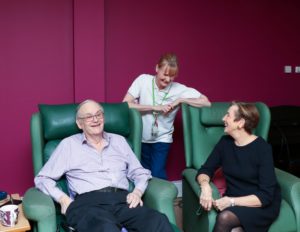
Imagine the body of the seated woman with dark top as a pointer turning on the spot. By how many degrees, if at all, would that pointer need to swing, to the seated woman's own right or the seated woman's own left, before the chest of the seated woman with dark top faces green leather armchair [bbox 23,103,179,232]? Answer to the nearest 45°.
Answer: approximately 45° to the seated woman's own right

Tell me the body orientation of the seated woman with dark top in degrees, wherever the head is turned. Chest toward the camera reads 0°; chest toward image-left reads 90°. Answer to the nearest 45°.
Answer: approximately 45°

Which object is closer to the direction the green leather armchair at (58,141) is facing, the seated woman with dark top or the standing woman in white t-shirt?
the seated woman with dark top

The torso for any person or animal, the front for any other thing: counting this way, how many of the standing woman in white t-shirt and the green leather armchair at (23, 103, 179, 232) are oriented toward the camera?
2

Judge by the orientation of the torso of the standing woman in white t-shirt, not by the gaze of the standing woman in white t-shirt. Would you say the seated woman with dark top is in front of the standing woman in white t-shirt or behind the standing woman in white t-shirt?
in front

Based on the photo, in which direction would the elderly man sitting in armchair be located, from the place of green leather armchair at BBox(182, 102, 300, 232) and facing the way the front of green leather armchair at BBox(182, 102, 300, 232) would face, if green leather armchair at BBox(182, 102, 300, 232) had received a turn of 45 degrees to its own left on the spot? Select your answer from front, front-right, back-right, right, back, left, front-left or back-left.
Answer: back-right

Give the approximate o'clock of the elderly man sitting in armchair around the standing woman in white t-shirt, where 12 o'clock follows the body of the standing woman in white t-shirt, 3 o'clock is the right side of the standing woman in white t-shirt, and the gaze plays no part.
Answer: The elderly man sitting in armchair is roughly at 1 o'clock from the standing woman in white t-shirt.

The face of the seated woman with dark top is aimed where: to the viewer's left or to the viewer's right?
to the viewer's left

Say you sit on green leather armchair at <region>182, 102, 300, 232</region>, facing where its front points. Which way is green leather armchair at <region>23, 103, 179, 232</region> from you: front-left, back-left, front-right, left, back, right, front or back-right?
right

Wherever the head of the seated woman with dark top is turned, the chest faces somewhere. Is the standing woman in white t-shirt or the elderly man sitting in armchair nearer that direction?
the elderly man sitting in armchair

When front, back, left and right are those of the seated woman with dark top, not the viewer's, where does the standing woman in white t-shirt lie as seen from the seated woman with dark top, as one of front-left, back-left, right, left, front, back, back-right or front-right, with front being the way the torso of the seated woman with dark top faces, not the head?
right

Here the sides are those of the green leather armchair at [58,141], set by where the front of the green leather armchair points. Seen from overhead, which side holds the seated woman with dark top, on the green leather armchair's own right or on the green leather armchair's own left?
on the green leather armchair's own left
